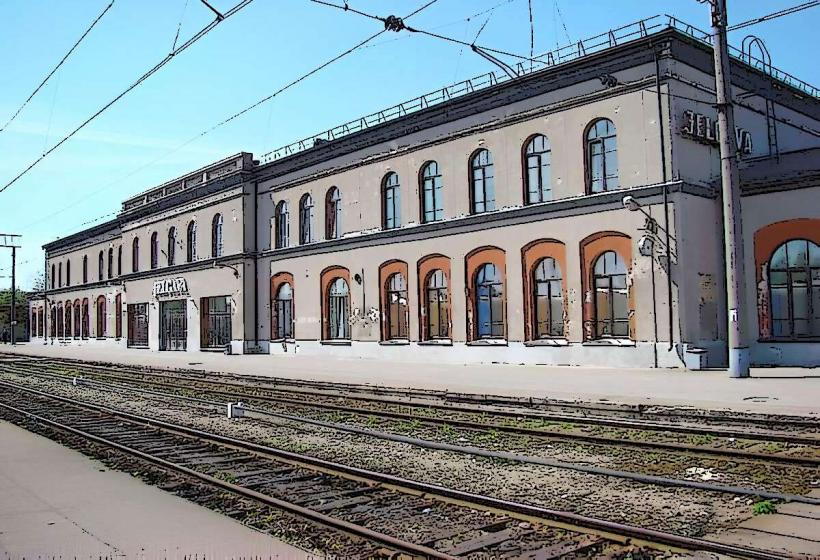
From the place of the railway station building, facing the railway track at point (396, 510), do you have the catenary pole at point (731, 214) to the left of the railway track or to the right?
left

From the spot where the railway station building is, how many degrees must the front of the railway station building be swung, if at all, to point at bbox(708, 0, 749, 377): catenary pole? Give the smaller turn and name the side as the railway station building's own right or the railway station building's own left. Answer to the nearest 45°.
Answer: approximately 90° to the railway station building's own left

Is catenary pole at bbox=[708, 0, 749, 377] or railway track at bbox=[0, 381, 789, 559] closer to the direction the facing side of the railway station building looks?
the railway track

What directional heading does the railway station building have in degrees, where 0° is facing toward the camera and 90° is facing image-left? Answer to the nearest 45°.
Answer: approximately 45°
